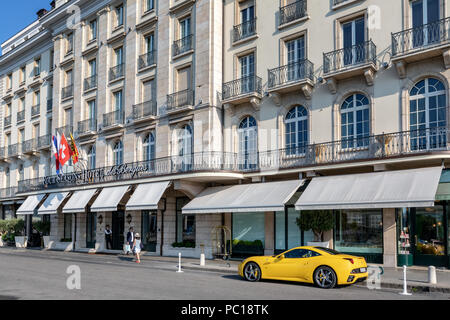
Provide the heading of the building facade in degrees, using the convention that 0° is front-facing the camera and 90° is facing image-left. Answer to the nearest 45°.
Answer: approximately 45°

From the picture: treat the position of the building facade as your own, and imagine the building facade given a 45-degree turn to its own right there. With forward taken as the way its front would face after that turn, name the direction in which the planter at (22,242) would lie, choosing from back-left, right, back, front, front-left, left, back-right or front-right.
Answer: front-right
